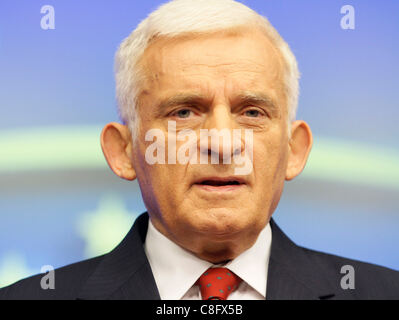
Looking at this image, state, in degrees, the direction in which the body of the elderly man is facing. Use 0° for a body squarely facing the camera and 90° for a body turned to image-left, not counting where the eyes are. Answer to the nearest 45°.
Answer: approximately 0°
